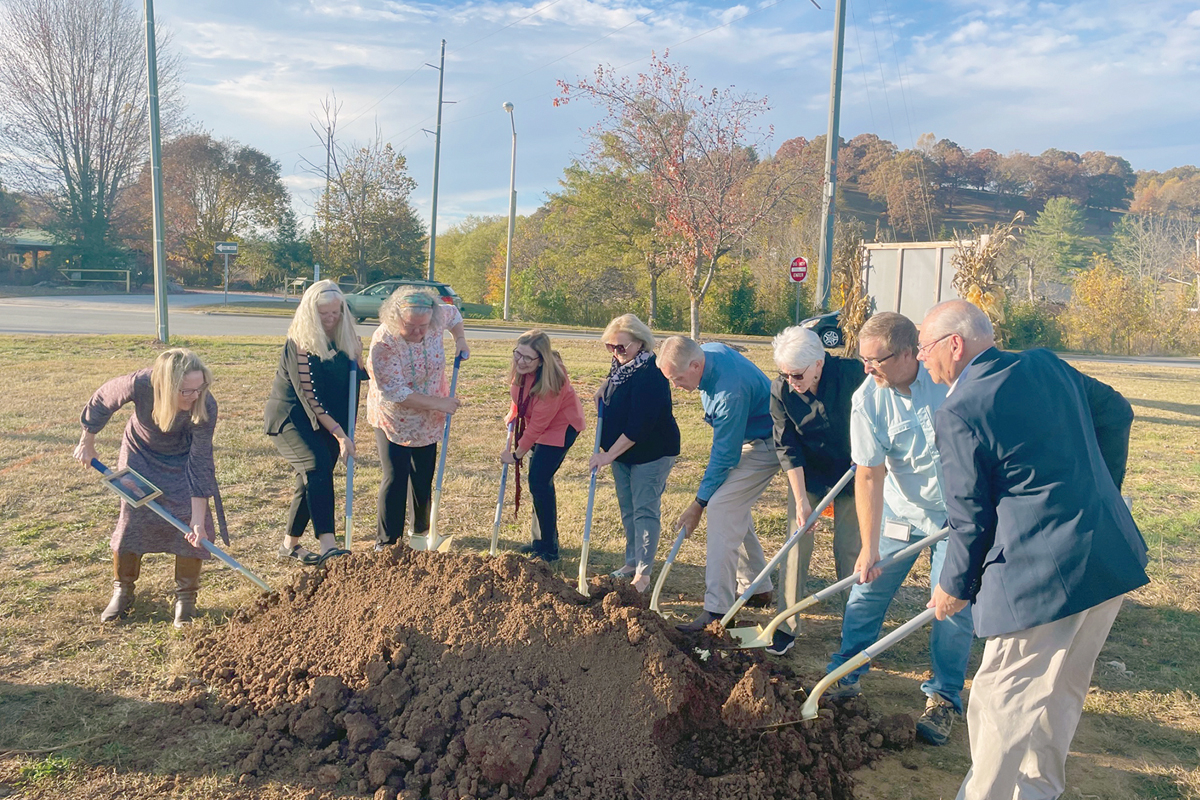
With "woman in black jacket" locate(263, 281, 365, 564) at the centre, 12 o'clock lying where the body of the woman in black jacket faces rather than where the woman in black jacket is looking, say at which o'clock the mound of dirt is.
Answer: The mound of dirt is roughly at 1 o'clock from the woman in black jacket.

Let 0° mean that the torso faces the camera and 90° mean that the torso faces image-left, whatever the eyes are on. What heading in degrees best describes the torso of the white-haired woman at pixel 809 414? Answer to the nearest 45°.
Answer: approximately 45°

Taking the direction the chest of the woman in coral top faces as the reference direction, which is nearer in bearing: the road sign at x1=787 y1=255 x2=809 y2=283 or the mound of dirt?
the mound of dirt

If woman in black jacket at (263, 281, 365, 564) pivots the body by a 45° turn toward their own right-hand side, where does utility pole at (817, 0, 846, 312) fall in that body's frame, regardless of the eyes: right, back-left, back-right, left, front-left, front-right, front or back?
back-left

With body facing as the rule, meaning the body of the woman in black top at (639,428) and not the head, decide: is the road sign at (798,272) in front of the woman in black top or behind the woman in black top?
behind

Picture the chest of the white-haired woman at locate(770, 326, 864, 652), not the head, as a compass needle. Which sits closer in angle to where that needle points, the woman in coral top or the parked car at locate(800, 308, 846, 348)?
the woman in coral top

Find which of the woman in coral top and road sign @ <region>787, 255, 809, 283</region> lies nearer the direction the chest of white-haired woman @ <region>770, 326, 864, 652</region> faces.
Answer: the woman in coral top

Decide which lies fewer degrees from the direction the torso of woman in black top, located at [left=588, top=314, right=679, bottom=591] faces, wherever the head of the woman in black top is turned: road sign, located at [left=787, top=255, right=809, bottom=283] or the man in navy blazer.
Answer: the man in navy blazer
